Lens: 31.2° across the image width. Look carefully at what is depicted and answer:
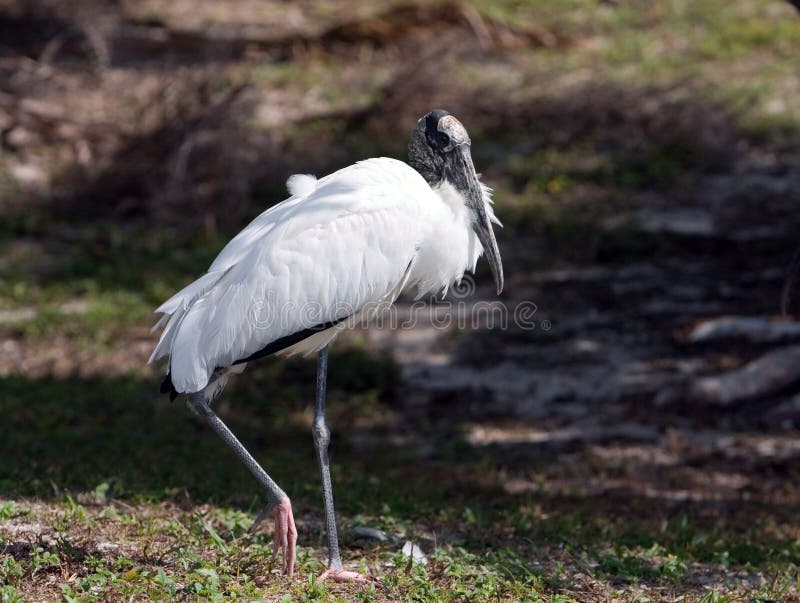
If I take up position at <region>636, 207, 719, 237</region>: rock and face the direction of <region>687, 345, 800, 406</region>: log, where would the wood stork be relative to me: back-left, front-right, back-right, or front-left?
front-right

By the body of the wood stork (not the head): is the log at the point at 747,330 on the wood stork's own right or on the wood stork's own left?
on the wood stork's own left

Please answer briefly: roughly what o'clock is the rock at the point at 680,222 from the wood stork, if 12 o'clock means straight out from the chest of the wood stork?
The rock is roughly at 10 o'clock from the wood stork.

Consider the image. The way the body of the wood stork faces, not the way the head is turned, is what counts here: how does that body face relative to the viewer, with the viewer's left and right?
facing to the right of the viewer

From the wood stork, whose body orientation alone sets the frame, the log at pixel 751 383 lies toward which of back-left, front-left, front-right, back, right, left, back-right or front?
front-left

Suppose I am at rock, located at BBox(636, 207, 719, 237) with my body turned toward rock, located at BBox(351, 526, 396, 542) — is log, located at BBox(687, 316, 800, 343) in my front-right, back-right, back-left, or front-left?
front-left

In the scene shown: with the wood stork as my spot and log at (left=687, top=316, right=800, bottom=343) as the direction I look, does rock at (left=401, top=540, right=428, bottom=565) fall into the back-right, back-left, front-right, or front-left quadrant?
front-right
